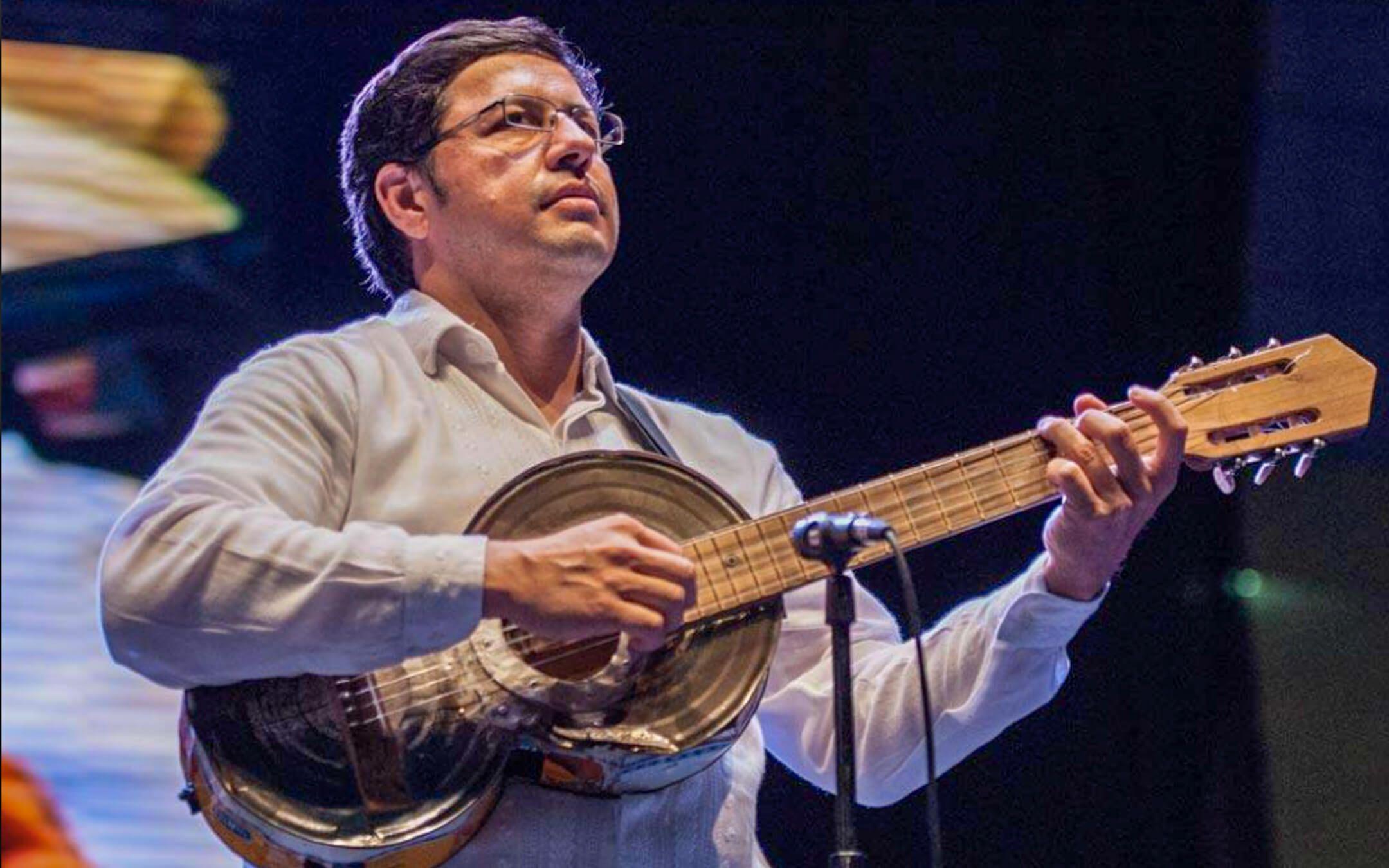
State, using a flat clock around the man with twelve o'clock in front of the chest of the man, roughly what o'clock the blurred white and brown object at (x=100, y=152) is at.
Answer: The blurred white and brown object is roughly at 6 o'clock from the man.

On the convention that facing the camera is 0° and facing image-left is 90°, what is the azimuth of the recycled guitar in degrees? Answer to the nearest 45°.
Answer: approximately 0°

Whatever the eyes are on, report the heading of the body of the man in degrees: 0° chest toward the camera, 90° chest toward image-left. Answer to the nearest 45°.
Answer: approximately 315°

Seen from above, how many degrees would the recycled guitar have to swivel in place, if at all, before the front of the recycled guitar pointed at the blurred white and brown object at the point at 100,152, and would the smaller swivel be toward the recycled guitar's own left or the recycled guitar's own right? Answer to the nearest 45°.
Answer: approximately 135° to the recycled guitar's own right
